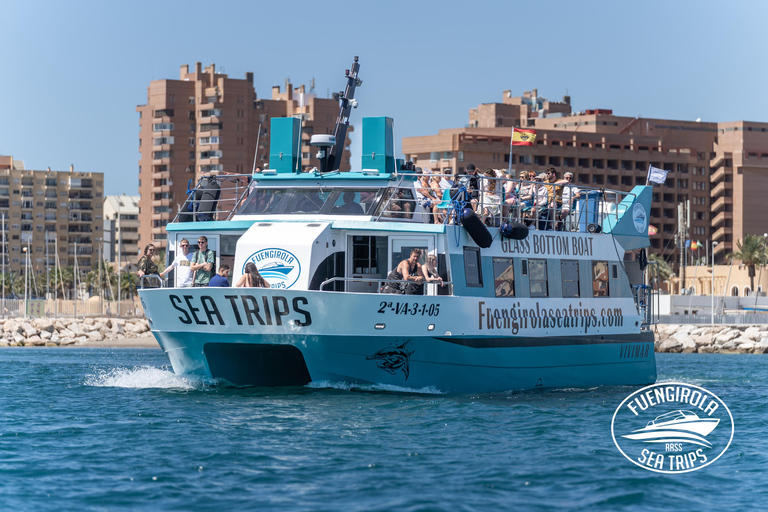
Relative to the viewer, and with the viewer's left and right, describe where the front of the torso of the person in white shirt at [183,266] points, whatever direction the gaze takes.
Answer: facing the viewer

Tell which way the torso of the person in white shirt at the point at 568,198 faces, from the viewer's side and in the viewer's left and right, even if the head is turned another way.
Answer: facing the viewer and to the left of the viewer

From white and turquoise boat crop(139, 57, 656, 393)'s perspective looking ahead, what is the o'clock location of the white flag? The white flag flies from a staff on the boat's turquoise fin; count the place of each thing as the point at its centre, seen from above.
The white flag is roughly at 6 o'clock from the white and turquoise boat.

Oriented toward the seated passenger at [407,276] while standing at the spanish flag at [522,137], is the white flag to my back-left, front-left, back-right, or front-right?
back-left

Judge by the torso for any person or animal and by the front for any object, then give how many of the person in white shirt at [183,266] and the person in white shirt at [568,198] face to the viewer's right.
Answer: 0

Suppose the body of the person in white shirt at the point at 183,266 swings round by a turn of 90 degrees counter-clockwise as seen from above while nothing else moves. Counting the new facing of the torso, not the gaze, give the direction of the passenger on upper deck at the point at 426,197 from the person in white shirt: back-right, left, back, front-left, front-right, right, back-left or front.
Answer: front

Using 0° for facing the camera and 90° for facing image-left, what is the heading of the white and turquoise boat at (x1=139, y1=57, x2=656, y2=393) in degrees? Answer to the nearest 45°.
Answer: approximately 45°
